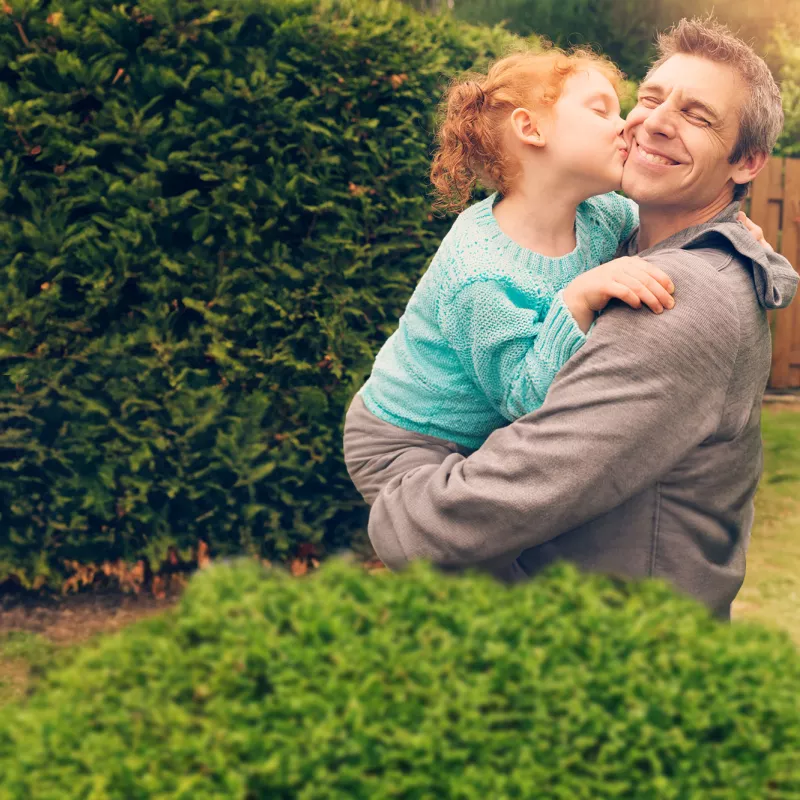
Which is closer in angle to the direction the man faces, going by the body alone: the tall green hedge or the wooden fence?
the tall green hedge

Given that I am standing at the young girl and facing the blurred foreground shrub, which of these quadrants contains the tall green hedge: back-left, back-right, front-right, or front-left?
back-right

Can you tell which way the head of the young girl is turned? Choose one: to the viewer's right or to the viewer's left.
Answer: to the viewer's right

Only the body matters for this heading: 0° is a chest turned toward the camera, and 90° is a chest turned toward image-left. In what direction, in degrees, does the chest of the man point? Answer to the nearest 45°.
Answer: approximately 90°
